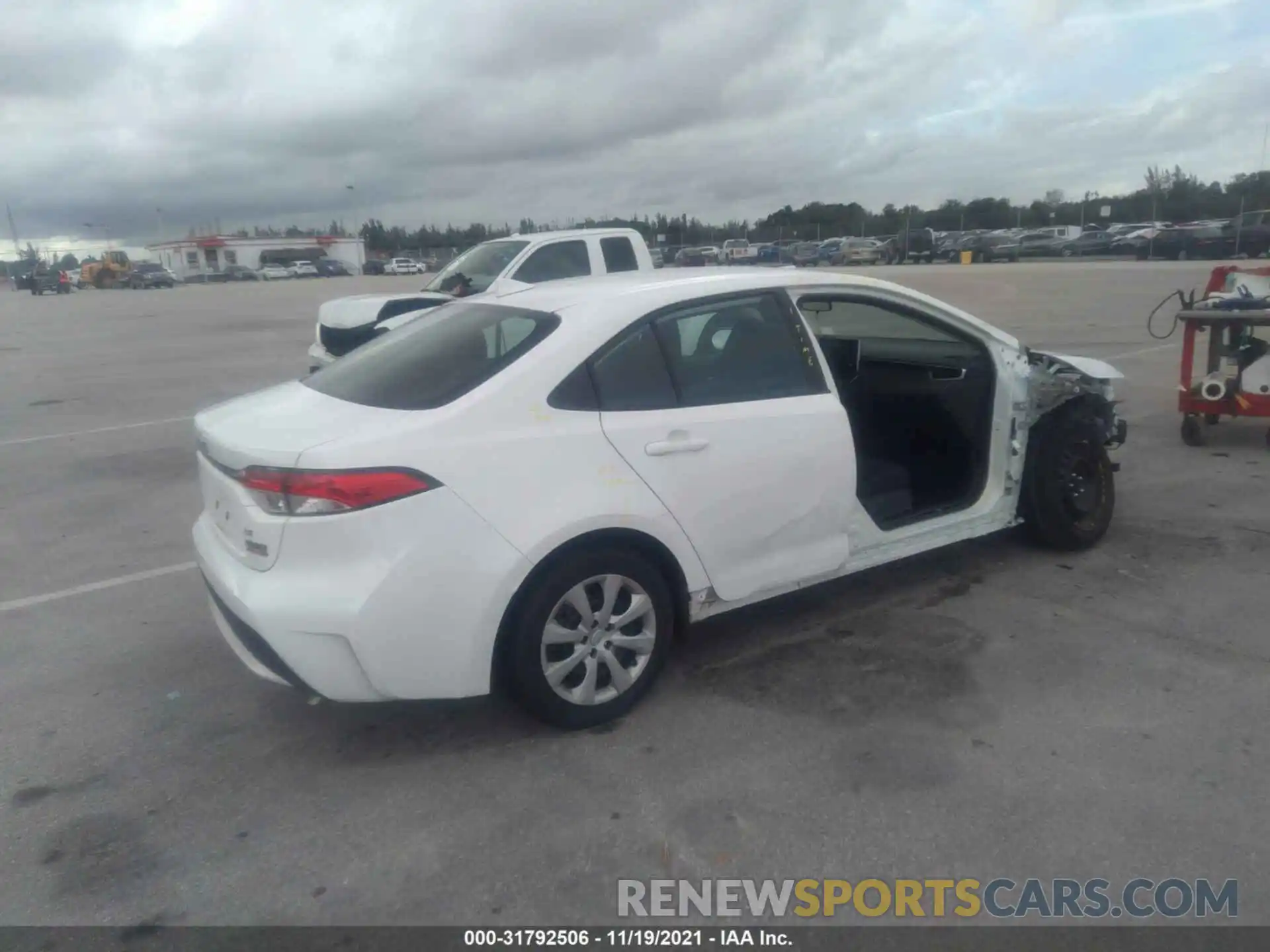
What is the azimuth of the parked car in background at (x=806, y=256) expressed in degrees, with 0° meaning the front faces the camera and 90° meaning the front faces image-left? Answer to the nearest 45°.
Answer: approximately 0°

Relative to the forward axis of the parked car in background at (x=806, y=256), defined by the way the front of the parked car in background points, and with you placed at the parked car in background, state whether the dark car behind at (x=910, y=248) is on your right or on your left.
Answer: on your left

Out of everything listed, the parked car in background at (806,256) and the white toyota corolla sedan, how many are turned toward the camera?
1

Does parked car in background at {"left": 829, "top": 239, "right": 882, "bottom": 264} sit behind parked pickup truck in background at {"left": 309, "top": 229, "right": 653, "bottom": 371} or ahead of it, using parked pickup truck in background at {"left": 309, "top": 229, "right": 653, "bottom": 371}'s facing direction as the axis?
behind

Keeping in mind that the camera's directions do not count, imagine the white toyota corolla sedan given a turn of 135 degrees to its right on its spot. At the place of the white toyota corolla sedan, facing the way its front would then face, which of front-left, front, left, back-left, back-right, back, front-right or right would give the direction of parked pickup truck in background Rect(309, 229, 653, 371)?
back

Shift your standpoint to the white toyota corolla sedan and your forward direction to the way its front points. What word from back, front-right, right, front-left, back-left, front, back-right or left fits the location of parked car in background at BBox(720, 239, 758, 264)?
front-left

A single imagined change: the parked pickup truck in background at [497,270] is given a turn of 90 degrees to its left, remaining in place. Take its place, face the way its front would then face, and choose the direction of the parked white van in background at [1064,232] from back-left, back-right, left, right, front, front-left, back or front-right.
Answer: left

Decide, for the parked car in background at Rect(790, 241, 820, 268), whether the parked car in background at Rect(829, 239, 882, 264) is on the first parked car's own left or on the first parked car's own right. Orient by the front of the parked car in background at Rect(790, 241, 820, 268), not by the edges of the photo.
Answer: on the first parked car's own left

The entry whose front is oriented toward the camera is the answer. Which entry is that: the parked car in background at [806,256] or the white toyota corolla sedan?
the parked car in background

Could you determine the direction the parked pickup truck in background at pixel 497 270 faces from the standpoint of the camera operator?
facing the viewer and to the left of the viewer

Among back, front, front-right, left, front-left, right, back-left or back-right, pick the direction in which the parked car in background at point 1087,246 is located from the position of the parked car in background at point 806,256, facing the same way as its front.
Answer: left

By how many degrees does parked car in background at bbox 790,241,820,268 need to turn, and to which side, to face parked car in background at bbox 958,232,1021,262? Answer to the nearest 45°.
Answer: approximately 90° to its left

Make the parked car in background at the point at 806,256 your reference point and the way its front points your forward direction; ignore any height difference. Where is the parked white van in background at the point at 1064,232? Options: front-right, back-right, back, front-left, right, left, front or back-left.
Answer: left

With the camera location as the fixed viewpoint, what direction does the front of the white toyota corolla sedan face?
facing away from the viewer and to the right of the viewer
